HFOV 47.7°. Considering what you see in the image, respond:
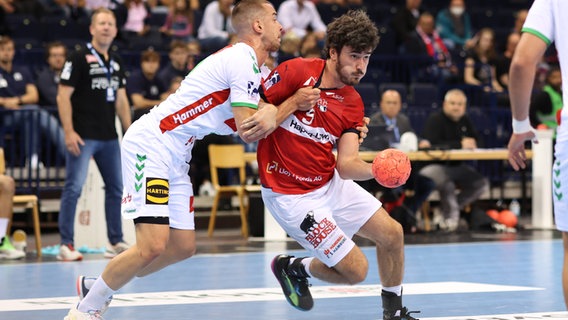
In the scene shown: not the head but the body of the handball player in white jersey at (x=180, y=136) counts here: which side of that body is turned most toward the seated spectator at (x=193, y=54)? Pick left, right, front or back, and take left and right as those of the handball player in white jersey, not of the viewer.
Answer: left

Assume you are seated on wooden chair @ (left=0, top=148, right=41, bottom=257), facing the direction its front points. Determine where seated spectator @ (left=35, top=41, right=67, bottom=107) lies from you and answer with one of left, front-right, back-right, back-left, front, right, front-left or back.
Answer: left

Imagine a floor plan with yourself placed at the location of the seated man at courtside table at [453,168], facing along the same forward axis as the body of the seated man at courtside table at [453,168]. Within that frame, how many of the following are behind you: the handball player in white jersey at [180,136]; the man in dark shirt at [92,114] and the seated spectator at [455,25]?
1

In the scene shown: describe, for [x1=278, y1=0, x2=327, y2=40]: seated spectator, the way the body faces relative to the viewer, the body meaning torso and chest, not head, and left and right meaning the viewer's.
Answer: facing the viewer

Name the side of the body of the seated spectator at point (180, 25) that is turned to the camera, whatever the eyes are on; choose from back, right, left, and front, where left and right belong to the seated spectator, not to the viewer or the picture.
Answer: front

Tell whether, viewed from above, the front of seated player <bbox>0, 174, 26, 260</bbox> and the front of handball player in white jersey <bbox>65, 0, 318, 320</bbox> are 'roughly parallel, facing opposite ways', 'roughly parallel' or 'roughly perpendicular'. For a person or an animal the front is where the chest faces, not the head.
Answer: roughly parallel

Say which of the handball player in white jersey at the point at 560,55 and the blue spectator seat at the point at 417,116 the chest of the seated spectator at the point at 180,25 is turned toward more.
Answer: the handball player in white jersey

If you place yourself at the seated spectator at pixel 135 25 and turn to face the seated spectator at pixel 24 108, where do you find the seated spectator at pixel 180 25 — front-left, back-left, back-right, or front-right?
back-left

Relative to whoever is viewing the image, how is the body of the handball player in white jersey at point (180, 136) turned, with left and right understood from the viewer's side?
facing to the right of the viewer

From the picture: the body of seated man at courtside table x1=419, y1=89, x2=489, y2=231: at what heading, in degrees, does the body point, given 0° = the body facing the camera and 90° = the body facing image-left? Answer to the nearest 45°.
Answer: approximately 0°

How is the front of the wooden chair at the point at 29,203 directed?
to the viewer's right

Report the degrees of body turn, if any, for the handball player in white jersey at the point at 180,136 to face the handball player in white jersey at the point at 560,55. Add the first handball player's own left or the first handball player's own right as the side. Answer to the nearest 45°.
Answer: approximately 45° to the first handball player's own right

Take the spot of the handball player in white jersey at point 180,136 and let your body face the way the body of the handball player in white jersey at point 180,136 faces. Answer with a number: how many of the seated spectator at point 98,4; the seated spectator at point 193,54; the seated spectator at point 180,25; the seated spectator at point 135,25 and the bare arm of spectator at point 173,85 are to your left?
5

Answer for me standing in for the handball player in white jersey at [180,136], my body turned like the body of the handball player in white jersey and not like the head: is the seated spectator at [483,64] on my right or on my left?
on my left

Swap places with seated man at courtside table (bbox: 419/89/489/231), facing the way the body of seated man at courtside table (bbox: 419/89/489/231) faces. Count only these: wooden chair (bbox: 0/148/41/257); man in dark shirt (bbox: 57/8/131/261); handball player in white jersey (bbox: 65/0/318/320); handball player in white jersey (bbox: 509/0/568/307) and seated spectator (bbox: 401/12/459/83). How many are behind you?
1

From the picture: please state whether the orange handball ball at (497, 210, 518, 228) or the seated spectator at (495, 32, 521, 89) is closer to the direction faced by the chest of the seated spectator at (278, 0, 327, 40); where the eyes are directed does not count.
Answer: the orange handball ball

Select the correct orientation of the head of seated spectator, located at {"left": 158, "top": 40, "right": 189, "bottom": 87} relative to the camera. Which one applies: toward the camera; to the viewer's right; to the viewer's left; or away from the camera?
toward the camera
